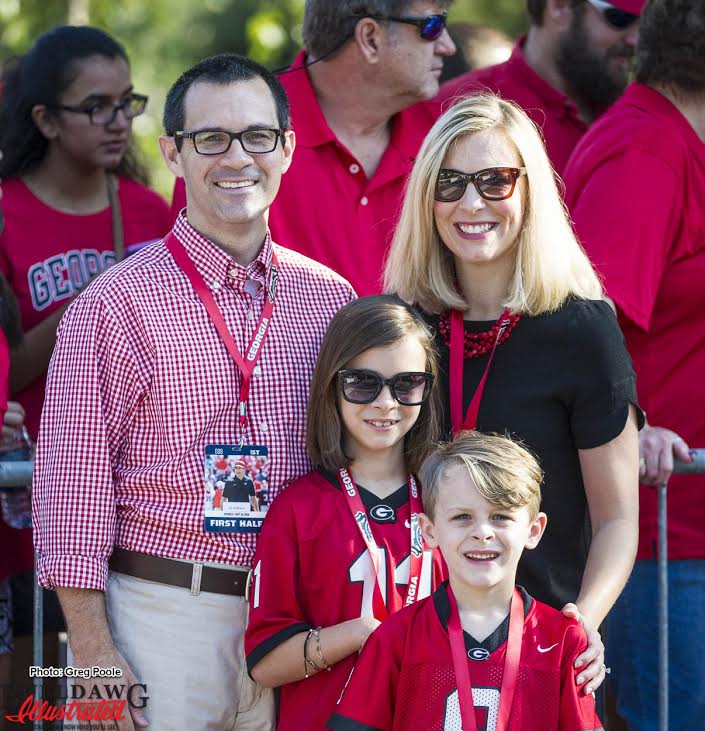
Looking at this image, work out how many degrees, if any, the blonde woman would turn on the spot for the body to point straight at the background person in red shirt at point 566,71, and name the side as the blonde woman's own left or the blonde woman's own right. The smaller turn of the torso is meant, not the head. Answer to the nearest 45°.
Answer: approximately 135° to the blonde woman's own right

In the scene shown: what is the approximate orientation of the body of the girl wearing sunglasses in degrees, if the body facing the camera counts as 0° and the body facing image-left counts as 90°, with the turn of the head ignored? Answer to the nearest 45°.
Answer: approximately 315°

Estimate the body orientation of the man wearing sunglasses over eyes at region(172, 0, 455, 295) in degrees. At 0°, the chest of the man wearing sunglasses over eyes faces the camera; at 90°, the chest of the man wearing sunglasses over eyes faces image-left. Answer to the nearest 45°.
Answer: approximately 315°

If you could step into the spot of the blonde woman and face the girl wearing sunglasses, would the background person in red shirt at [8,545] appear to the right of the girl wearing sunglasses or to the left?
right

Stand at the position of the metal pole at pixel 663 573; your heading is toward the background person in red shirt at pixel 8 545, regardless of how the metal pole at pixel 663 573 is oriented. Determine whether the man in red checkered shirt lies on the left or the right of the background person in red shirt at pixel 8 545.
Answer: left

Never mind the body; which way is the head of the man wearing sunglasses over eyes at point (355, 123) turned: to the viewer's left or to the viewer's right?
to the viewer's right

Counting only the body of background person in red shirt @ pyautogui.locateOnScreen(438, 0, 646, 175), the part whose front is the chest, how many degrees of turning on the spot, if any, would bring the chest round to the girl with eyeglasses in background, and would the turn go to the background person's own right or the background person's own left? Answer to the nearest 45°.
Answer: approximately 135° to the background person's own right

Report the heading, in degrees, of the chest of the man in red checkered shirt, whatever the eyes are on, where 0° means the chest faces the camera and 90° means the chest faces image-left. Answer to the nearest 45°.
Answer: approximately 315°
